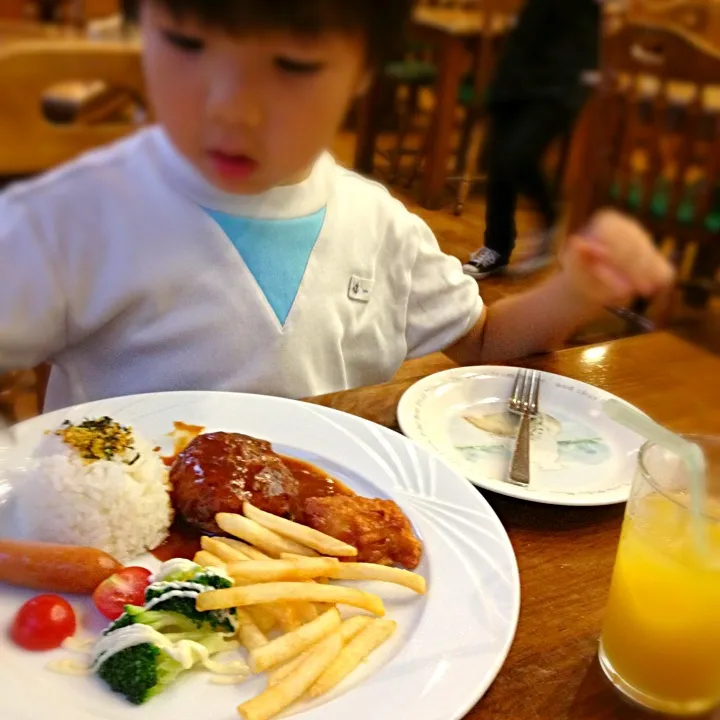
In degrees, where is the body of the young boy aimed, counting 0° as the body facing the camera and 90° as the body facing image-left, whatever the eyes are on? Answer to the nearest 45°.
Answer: approximately 0°
